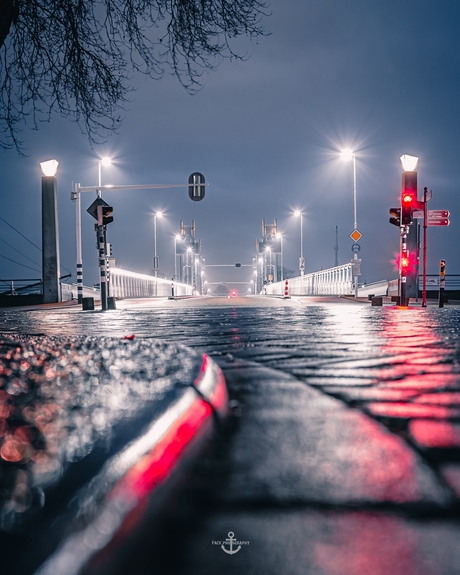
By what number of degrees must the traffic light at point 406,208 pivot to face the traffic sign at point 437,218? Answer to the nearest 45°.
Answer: approximately 135° to its left

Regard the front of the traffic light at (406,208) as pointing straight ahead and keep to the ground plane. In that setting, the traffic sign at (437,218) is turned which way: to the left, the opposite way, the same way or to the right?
the same way

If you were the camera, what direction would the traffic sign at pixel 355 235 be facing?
facing the viewer

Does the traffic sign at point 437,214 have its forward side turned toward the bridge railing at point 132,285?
no

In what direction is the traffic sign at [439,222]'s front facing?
toward the camera

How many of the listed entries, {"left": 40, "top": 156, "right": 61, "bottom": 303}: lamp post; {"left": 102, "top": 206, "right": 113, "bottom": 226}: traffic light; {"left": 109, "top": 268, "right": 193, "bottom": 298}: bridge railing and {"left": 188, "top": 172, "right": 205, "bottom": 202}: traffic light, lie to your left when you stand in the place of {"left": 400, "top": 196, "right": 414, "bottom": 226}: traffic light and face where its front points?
0

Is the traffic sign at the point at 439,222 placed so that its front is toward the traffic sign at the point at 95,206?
no

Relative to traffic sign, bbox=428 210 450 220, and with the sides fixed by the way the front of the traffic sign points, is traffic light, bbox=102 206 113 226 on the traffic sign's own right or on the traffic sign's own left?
on the traffic sign's own right

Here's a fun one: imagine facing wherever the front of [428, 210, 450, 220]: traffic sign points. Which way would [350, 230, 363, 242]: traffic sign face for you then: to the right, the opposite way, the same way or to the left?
the same way

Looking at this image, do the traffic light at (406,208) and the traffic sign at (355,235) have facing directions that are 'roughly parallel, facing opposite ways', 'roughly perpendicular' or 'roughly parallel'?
roughly parallel

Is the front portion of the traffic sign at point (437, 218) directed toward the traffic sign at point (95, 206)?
no

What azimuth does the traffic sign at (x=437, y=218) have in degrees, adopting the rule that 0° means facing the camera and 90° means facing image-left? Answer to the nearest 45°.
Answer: approximately 0°

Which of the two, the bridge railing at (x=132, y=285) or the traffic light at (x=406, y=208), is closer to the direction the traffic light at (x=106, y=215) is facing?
the traffic light

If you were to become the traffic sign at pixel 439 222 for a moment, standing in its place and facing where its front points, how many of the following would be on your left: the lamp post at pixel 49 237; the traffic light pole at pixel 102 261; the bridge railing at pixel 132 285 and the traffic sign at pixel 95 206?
0
